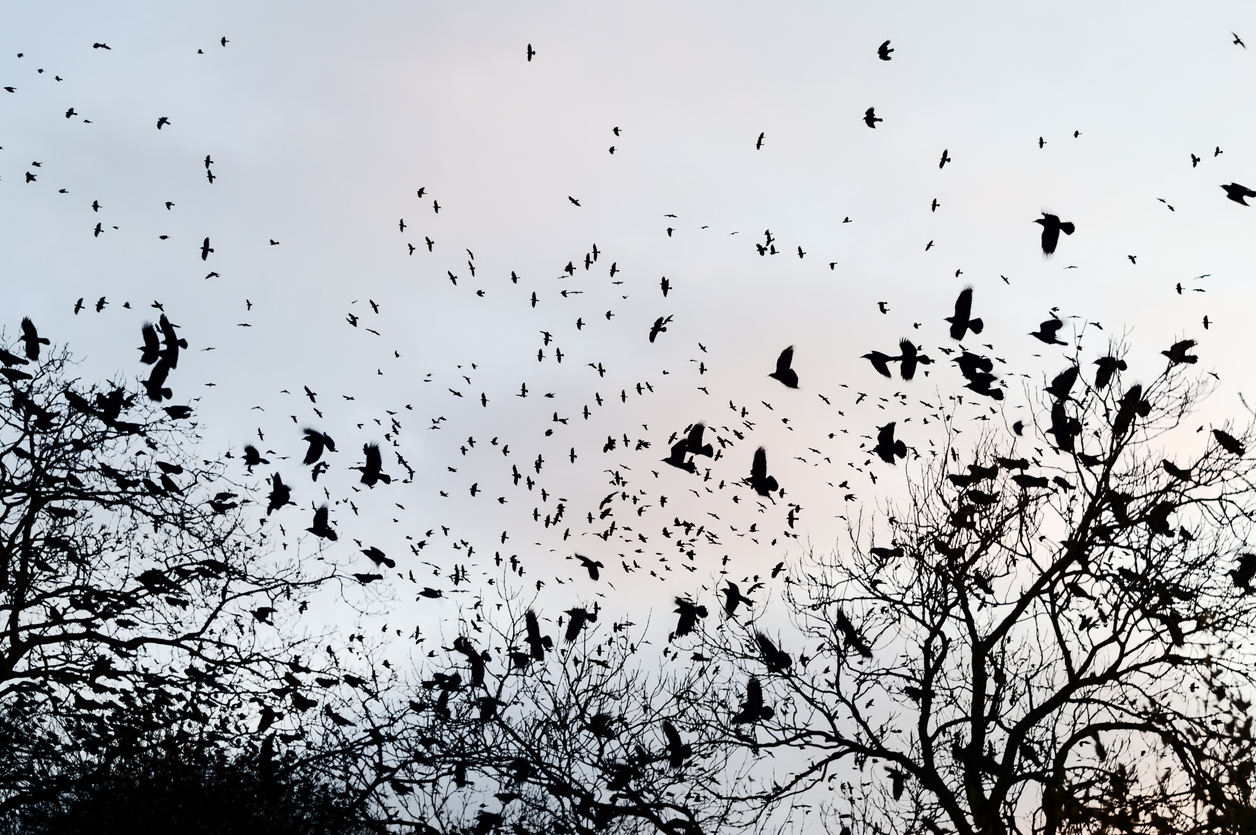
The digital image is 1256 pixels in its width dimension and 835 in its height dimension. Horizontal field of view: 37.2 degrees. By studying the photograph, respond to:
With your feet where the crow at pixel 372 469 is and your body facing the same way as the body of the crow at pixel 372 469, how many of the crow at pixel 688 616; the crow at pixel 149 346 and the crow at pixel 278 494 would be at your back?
1

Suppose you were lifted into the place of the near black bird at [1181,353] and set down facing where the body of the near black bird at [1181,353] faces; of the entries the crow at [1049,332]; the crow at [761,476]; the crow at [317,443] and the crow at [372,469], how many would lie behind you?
0

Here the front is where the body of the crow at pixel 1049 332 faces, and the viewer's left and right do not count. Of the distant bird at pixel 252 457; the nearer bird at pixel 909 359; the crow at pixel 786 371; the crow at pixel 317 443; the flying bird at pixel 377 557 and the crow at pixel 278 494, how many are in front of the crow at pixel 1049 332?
6
